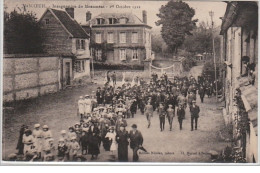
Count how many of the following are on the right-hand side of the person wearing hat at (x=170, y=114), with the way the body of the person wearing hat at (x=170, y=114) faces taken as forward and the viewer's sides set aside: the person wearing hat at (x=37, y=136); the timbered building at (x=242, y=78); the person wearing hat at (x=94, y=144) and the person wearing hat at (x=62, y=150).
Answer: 3

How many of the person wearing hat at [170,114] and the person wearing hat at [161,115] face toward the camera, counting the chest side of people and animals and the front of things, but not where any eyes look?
2

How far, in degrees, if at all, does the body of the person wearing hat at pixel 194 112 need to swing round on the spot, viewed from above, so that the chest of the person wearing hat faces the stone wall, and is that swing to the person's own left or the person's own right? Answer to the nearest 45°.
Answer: approximately 90° to the person's own right

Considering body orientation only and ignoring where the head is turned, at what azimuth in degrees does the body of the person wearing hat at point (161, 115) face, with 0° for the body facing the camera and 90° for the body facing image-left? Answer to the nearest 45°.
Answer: approximately 0°

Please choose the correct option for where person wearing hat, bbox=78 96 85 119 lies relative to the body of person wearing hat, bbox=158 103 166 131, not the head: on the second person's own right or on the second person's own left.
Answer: on the second person's own right
